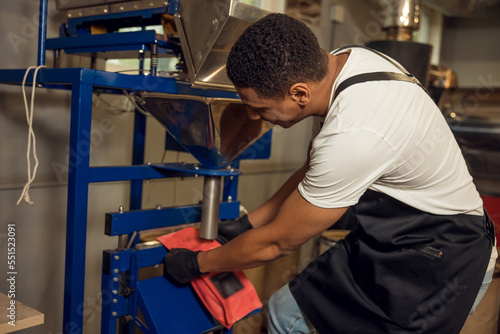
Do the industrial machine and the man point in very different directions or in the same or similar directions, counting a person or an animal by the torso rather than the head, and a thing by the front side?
very different directions

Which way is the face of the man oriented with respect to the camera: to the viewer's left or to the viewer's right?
to the viewer's left

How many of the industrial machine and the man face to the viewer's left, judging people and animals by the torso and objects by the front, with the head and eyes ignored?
1

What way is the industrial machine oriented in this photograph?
to the viewer's right

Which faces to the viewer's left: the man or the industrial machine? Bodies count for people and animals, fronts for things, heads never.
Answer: the man

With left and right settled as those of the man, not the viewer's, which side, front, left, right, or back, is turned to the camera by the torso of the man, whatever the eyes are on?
left
